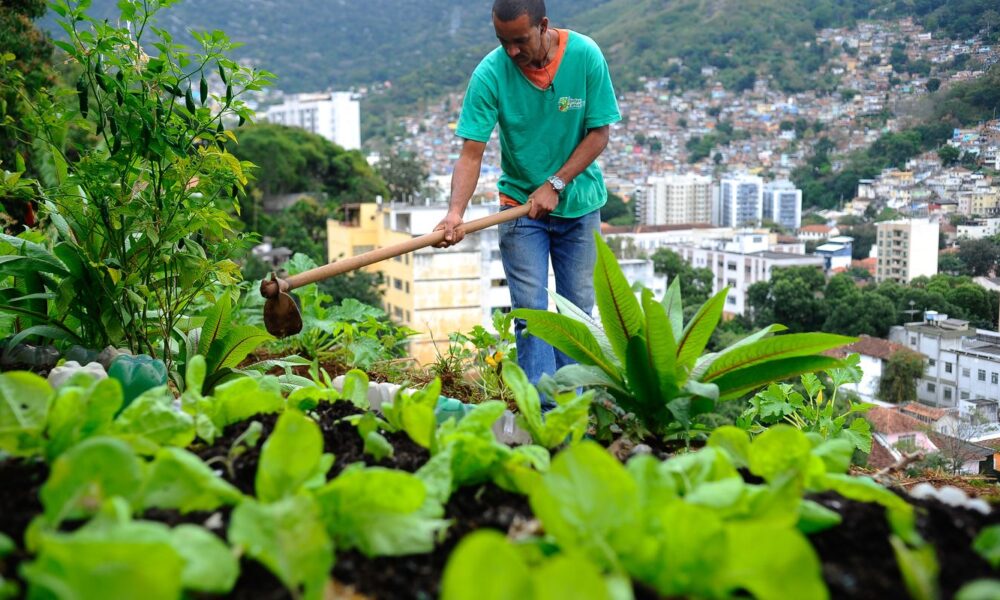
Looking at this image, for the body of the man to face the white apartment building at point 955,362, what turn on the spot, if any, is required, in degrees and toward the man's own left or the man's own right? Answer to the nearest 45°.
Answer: approximately 135° to the man's own left

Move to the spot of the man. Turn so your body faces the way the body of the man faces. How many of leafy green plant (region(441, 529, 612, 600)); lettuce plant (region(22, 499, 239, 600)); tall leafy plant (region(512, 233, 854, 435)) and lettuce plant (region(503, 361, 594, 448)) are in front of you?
4

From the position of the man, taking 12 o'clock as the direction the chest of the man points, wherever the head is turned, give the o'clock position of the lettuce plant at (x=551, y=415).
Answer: The lettuce plant is roughly at 12 o'clock from the man.

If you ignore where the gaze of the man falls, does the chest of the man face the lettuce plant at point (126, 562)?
yes

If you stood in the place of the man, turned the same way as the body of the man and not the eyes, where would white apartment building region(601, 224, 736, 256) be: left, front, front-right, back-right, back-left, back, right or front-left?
back

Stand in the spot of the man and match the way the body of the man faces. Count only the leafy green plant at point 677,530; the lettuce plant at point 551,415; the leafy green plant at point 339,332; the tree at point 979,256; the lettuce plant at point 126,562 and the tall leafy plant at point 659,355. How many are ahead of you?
4

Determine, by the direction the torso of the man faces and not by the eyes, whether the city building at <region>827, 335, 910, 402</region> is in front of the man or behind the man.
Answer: behind

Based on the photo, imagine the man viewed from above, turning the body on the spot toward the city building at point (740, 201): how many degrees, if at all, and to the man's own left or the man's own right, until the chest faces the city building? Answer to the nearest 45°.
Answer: approximately 180°

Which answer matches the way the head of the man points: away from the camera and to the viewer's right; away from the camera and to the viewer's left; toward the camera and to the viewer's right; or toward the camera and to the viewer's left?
toward the camera and to the viewer's left

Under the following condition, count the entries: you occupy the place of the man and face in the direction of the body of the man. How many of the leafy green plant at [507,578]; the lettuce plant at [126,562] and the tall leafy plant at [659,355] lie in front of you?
3

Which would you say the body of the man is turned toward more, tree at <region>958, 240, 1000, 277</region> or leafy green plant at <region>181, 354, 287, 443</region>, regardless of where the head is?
the leafy green plant

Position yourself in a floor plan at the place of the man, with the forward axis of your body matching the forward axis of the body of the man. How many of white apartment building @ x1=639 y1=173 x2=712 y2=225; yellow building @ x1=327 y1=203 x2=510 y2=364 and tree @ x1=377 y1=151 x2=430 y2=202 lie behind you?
3

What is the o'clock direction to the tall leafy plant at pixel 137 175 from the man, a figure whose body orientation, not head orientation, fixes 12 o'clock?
The tall leafy plant is roughly at 2 o'clock from the man.

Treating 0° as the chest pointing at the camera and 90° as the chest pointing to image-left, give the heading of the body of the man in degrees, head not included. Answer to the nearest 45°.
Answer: approximately 0°

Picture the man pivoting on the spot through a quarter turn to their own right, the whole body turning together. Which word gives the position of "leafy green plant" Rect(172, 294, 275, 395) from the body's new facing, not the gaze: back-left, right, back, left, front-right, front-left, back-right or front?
front-left

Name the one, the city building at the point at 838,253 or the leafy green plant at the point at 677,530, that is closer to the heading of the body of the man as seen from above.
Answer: the leafy green plant

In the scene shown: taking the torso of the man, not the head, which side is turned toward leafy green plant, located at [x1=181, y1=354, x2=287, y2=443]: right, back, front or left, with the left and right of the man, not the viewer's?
front
